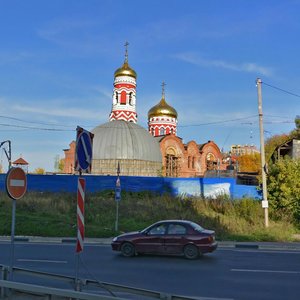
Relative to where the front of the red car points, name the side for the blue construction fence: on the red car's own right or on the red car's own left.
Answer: on the red car's own right

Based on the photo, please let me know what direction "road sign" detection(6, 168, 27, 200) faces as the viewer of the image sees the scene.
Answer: facing the viewer and to the right of the viewer

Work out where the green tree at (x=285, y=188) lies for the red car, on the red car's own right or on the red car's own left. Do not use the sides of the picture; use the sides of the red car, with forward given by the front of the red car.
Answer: on the red car's own right

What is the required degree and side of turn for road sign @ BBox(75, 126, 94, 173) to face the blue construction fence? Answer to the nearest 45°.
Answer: approximately 135° to its left

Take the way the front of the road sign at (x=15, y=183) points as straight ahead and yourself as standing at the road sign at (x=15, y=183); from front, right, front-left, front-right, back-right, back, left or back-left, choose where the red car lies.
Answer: left

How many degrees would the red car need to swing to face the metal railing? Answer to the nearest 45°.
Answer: approximately 90° to its left

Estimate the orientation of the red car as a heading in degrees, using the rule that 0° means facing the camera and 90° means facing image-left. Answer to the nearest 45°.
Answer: approximately 90°

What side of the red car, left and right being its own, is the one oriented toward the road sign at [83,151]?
left

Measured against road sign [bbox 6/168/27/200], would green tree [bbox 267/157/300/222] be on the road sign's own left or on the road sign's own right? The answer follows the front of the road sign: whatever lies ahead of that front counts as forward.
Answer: on the road sign's own left

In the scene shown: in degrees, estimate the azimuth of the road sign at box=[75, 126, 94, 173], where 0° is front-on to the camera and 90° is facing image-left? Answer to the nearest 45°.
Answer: approximately 315°
